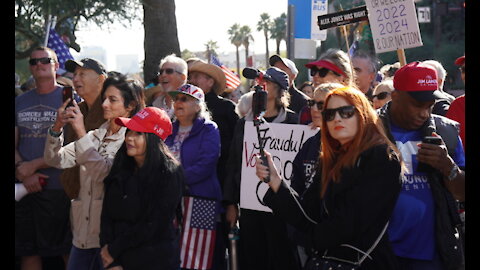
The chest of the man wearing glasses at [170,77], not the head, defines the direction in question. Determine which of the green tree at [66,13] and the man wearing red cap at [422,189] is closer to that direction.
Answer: the man wearing red cap

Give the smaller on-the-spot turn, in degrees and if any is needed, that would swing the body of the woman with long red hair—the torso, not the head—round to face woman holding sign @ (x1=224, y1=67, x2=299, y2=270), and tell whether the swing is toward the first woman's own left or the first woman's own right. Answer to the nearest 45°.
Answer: approximately 135° to the first woman's own right

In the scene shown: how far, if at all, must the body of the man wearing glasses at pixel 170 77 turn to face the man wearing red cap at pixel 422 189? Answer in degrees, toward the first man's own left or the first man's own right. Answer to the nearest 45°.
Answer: approximately 90° to the first man's own left

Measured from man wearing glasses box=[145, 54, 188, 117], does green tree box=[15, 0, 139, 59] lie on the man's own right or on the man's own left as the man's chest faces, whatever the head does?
on the man's own right

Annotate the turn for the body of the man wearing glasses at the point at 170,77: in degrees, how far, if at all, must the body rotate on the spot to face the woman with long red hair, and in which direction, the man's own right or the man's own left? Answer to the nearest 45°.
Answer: approximately 45° to the man's own left

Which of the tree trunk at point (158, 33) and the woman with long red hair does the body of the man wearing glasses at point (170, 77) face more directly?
the woman with long red hair

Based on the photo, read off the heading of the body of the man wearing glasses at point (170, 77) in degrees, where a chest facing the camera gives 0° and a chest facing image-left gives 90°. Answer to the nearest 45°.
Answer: approximately 45°
